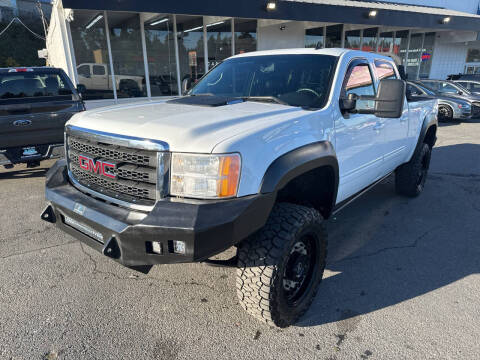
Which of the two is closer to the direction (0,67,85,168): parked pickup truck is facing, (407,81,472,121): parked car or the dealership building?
the dealership building

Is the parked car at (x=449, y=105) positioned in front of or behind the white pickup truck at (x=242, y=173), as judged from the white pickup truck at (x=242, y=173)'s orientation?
behind

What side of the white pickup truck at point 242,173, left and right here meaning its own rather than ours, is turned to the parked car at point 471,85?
back

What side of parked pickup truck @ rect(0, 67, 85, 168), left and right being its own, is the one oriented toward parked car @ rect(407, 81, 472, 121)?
right

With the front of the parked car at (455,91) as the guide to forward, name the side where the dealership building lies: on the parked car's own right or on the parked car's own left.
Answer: on the parked car's own right

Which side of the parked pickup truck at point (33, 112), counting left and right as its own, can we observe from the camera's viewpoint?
back

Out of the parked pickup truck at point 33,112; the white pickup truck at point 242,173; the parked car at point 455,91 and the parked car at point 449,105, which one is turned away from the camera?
the parked pickup truck at point 33,112

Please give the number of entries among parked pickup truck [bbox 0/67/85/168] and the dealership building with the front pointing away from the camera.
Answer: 1

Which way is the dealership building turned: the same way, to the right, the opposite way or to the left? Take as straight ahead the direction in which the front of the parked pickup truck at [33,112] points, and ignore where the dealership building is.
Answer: the opposite way

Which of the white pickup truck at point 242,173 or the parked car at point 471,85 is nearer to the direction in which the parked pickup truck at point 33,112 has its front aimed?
the parked car

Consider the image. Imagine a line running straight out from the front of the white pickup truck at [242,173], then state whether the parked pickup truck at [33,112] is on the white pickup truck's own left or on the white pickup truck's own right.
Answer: on the white pickup truck's own right

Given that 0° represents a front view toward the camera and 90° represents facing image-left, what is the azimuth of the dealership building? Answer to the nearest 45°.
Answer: approximately 315°

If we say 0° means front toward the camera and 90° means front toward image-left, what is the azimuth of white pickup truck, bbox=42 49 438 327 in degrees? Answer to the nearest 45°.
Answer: approximately 45°
